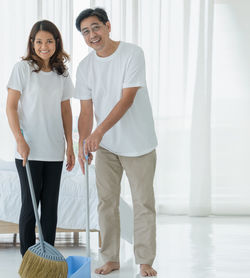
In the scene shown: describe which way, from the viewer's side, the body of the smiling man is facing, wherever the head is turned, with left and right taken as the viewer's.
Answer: facing the viewer and to the left of the viewer
